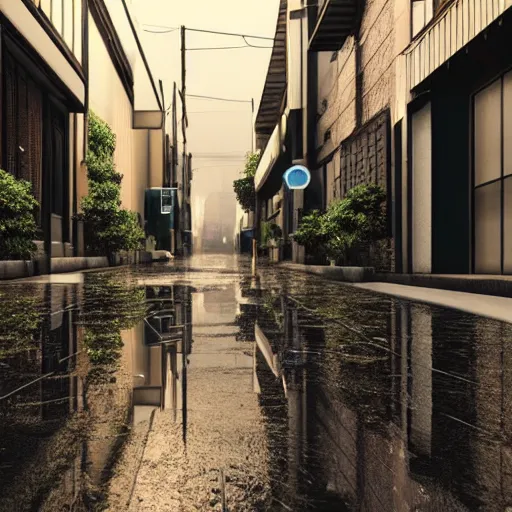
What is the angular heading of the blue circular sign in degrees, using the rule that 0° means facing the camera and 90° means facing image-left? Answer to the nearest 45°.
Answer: approximately 0°

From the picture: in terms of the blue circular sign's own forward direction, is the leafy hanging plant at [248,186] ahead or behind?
behind

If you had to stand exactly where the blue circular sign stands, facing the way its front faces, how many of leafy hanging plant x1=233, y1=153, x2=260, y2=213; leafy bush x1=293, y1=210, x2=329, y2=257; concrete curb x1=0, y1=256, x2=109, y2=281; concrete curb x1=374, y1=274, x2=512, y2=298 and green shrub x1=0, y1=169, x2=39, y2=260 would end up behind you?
1

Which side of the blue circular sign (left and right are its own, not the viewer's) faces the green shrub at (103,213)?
right

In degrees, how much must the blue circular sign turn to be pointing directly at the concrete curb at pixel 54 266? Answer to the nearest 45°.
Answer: approximately 45° to its right

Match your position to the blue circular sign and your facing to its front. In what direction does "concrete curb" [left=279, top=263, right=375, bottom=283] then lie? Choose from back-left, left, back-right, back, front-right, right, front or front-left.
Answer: front

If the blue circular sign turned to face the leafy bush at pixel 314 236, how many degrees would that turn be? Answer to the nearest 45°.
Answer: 0° — it already faces it

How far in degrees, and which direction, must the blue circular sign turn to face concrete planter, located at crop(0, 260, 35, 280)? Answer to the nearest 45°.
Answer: approximately 45° to its right

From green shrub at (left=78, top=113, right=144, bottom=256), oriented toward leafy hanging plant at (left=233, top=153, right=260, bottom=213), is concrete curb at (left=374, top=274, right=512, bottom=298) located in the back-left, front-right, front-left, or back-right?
back-right

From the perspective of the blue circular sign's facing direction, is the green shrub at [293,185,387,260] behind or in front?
in front

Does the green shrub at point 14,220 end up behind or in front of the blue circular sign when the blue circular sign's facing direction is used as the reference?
in front

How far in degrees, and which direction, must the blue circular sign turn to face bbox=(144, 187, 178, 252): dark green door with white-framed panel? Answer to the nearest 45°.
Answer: approximately 135° to its right
